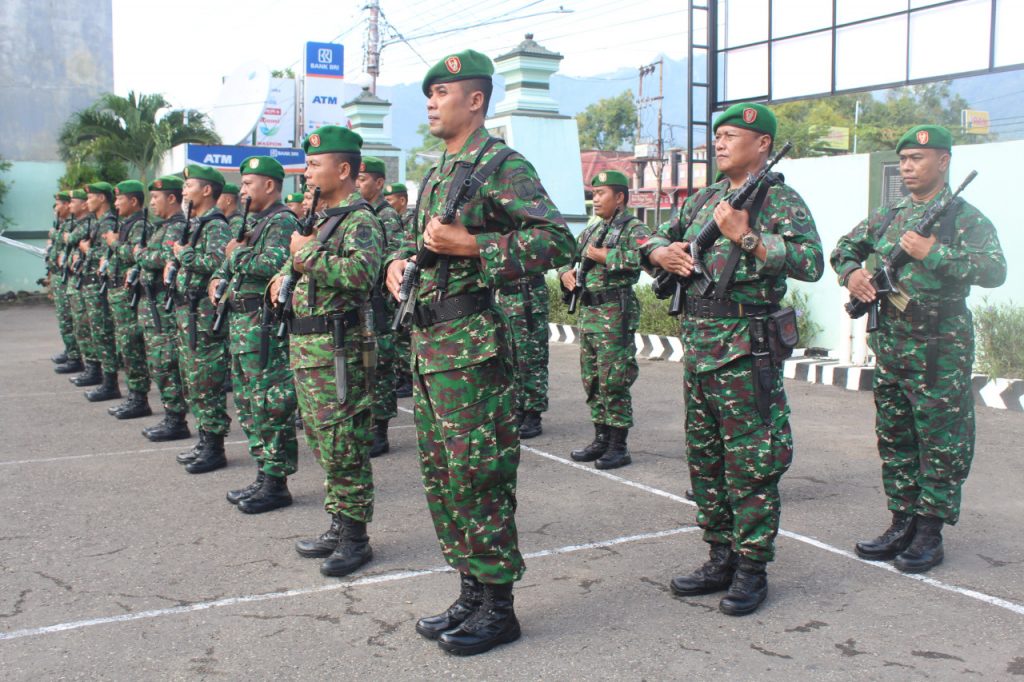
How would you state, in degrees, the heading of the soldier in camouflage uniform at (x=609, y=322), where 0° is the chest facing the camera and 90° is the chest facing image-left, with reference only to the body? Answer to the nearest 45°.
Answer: approximately 45°

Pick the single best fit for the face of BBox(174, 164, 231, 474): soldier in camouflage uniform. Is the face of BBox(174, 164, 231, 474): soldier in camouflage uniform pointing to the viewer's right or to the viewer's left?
to the viewer's left

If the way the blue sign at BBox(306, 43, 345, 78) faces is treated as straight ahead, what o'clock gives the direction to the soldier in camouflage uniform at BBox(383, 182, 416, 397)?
The soldier in camouflage uniform is roughly at 12 o'clock from the blue sign.

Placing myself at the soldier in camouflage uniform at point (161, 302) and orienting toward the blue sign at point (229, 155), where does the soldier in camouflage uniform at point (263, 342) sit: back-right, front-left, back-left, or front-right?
back-right

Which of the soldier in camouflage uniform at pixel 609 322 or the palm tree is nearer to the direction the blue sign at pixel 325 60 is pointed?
the soldier in camouflage uniform

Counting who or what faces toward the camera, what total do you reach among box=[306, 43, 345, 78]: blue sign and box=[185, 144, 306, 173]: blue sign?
2

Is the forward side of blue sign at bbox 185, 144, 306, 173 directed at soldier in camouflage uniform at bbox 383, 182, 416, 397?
yes

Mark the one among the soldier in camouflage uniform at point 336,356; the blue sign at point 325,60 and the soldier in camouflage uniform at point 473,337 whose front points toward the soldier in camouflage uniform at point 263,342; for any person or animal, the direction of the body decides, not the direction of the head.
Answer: the blue sign

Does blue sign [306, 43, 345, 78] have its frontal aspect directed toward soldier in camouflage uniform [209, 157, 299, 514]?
yes
